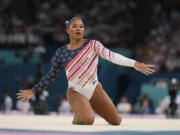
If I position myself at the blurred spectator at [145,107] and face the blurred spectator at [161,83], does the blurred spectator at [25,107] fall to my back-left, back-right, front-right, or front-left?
back-left

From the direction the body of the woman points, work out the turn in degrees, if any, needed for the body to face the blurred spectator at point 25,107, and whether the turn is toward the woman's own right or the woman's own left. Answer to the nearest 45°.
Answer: approximately 180°

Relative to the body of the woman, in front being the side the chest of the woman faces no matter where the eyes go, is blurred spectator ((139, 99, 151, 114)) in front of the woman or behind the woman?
behind

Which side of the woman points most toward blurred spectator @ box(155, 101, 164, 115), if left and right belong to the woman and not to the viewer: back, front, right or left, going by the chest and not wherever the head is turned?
back

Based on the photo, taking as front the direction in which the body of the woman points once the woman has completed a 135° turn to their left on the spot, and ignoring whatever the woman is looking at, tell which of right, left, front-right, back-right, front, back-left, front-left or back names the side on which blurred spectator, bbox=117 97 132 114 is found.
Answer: front-left

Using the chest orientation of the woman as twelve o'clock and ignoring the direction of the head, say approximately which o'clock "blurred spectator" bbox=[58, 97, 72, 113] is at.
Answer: The blurred spectator is roughly at 6 o'clock from the woman.

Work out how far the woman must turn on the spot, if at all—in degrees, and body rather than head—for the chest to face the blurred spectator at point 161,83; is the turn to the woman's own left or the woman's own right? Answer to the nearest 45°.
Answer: approximately 180°

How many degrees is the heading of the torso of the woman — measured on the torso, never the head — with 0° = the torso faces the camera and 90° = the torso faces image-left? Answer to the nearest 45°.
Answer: approximately 0°

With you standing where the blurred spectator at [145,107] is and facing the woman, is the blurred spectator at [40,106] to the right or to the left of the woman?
right
